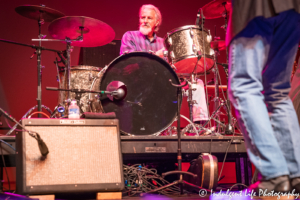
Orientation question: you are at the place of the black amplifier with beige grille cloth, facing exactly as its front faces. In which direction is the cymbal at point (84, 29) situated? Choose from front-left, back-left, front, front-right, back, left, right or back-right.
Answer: back

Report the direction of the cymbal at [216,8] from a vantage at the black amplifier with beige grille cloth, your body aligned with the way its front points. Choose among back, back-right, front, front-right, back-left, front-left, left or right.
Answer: back-left

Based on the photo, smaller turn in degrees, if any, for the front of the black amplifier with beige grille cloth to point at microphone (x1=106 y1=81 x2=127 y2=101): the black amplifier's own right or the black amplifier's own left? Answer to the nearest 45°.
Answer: approximately 135° to the black amplifier's own left

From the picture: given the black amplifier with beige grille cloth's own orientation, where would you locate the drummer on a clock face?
The drummer is roughly at 7 o'clock from the black amplifier with beige grille cloth.

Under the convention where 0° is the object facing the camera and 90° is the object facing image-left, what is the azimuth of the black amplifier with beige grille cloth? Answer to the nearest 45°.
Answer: approximately 0°
